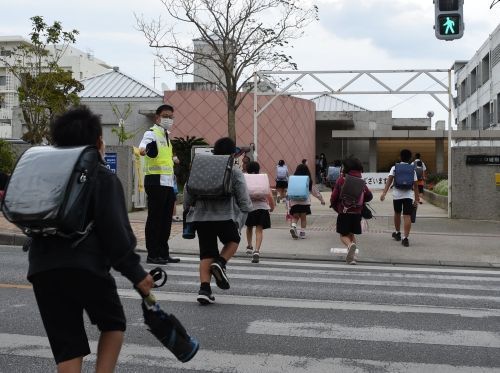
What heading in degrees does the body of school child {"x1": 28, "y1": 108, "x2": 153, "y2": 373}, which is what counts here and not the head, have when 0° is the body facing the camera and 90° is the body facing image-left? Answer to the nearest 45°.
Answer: approximately 225°

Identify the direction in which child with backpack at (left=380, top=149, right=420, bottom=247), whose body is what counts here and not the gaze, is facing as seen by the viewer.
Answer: away from the camera

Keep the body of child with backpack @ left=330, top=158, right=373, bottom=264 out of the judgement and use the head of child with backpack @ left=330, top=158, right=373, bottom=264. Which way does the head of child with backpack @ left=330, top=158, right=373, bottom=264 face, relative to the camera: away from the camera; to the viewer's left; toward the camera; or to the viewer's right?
away from the camera

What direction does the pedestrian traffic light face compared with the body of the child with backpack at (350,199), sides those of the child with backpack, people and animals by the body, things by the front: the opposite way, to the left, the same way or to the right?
the opposite way

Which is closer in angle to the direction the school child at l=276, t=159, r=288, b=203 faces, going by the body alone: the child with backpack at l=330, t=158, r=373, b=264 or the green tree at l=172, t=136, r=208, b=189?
the green tree

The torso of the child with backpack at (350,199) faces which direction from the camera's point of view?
away from the camera

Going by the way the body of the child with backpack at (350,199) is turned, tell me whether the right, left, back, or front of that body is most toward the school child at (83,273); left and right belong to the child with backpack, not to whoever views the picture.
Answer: back

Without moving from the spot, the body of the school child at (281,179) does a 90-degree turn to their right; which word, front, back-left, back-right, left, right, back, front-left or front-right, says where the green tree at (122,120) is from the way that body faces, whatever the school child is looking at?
back-left

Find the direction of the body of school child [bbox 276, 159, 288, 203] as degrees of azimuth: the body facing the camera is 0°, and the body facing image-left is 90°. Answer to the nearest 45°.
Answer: approximately 180°

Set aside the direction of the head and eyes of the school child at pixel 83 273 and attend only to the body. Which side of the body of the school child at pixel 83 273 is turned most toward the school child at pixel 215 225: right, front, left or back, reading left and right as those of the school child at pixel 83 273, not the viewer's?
front

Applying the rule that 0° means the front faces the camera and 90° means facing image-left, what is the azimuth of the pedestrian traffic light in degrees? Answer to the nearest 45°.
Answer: approximately 0°

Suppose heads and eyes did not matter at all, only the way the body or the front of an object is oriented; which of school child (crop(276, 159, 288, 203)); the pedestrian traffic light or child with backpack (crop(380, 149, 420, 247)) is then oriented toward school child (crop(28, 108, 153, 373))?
the pedestrian traffic light

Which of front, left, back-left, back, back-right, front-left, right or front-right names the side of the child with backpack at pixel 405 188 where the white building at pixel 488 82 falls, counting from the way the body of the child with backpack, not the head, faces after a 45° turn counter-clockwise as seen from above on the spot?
front-right

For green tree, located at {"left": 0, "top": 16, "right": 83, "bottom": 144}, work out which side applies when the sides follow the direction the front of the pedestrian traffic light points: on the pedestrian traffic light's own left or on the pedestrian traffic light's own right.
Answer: on the pedestrian traffic light's own right

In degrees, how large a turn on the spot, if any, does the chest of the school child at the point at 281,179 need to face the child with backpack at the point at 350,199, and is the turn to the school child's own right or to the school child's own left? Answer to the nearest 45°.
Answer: approximately 180°

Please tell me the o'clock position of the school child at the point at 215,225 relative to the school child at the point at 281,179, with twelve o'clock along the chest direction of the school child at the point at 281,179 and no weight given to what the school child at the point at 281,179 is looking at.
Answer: the school child at the point at 215,225 is roughly at 6 o'clock from the school child at the point at 281,179.

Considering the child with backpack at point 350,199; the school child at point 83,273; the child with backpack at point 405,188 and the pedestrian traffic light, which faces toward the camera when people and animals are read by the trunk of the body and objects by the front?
the pedestrian traffic light
